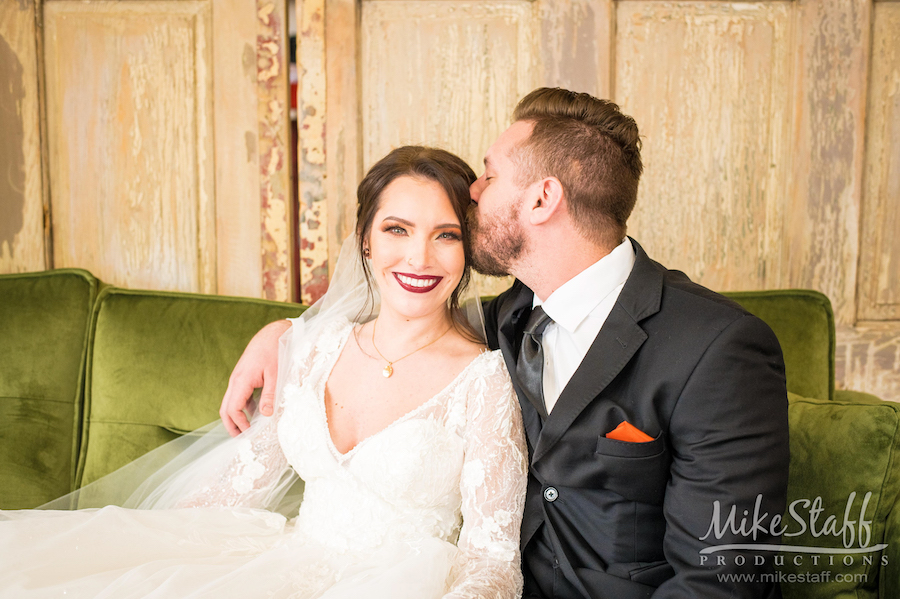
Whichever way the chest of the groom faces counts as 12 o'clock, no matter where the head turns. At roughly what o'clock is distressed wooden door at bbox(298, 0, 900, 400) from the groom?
The distressed wooden door is roughly at 5 o'clock from the groom.

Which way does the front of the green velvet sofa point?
toward the camera

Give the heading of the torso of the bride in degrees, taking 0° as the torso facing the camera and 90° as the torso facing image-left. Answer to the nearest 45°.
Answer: approximately 0°

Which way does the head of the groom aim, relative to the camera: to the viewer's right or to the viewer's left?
to the viewer's left

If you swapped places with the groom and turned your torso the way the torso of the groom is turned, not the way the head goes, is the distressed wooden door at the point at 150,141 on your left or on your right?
on your right
